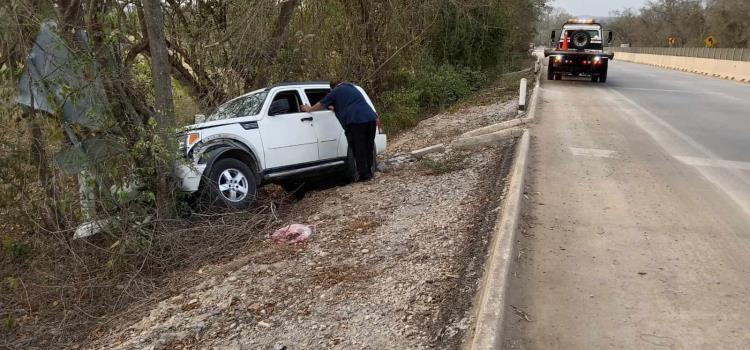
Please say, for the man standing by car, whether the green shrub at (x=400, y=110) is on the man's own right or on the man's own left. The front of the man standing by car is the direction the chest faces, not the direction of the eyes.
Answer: on the man's own right

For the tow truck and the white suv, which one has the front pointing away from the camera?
the tow truck

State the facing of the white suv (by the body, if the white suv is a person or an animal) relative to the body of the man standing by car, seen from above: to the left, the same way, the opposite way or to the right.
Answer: to the left

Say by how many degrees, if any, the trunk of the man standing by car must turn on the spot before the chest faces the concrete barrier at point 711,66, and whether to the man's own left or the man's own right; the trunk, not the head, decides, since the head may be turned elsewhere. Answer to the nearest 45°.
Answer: approximately 90° to the man's own right

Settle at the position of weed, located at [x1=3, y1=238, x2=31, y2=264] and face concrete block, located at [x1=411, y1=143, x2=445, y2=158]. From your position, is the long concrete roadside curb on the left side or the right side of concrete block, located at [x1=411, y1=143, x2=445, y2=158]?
right

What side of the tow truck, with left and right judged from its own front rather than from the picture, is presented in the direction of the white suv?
back

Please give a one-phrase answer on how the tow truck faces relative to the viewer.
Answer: facing away from the viewer

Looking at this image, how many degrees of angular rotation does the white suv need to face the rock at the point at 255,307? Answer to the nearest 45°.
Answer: approximately 45° to its left

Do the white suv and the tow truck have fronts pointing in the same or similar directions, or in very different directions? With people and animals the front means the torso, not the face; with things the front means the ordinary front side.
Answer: very different directions
